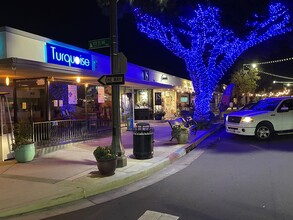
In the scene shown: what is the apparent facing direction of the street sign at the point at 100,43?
toward the camera

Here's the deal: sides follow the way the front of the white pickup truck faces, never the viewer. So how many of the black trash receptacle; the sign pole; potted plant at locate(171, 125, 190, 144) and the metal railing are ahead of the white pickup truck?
4

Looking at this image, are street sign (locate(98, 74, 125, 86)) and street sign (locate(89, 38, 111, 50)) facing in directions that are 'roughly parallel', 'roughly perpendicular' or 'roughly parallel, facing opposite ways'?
roughly parallel

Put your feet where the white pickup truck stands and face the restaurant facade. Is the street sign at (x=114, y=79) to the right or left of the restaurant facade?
left

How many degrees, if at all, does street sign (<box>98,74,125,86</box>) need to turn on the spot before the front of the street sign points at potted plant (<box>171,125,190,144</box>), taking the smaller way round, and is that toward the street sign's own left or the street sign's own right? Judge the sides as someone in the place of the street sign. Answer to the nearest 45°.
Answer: approximately 135° to the street sign's own left

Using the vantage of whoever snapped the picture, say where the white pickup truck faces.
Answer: facing the viewer and to the left of the viewer

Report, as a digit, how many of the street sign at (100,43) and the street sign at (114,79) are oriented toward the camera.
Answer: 2

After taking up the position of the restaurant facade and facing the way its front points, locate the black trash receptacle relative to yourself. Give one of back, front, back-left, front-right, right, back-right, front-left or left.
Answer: front

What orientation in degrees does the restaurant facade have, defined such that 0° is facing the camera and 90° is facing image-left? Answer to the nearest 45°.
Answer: approximately 315°

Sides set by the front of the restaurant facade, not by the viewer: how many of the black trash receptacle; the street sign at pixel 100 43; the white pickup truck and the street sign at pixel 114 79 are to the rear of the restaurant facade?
0

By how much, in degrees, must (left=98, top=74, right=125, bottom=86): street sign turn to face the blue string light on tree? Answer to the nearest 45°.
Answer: approximately 135° to its left

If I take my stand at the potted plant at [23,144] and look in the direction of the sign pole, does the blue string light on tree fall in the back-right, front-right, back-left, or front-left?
front-left

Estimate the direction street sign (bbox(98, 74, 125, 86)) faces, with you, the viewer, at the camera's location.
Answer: facing the viewer

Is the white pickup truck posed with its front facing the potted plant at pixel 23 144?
yes
